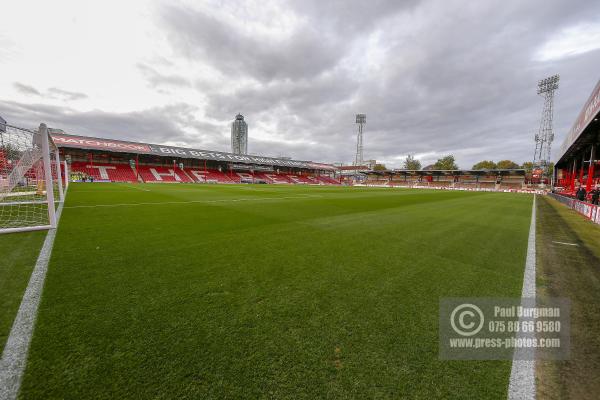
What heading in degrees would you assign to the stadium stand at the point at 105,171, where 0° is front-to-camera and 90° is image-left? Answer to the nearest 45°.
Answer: approximately 0°

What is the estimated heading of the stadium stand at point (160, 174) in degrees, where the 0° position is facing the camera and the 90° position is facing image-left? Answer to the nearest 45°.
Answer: approximately 0°
